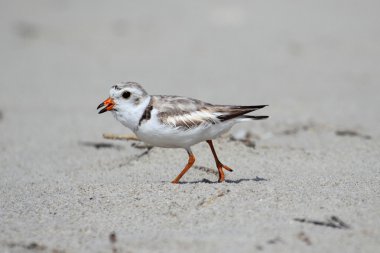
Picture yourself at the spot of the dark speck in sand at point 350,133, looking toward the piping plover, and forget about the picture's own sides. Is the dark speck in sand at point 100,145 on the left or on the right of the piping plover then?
right

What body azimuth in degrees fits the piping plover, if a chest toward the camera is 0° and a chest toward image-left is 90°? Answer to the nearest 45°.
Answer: approximately 90°

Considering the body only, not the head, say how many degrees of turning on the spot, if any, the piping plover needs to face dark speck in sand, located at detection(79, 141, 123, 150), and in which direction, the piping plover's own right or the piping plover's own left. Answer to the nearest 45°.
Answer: approximately 45° to the piping plover's own right

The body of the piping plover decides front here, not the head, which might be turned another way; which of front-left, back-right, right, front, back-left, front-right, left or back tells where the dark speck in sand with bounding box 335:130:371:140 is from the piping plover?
back-right
